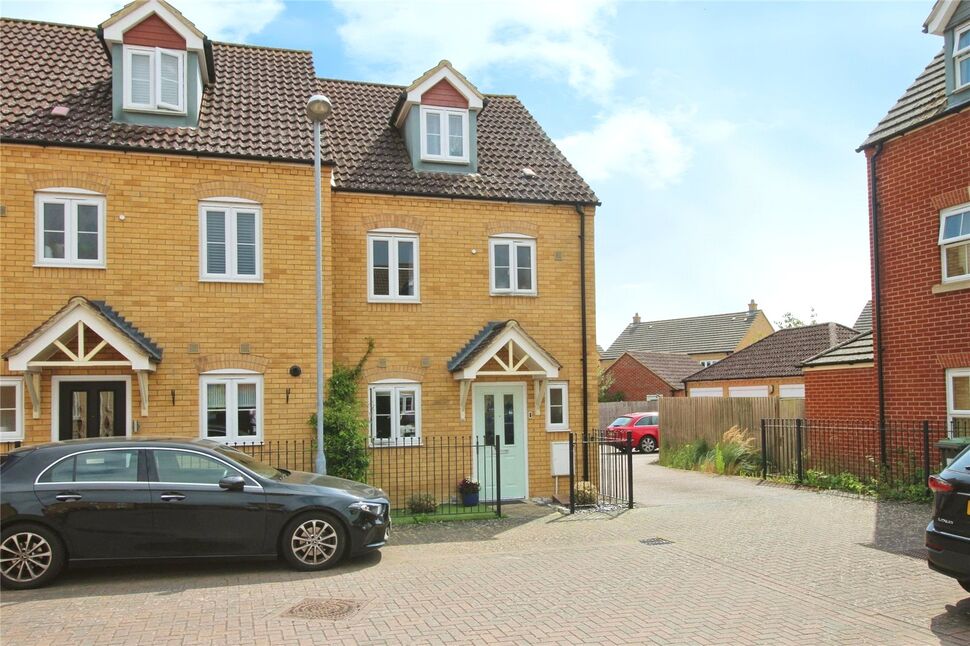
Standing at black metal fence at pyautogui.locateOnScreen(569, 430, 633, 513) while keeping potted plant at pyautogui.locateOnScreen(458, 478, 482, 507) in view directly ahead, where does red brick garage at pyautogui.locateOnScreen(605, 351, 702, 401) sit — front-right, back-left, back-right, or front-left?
back-right

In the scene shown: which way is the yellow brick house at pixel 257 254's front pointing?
toward the camera

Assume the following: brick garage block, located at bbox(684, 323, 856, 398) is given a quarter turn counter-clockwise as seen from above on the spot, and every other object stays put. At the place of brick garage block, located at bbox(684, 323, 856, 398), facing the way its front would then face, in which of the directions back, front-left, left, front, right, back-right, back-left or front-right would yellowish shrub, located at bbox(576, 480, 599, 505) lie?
right

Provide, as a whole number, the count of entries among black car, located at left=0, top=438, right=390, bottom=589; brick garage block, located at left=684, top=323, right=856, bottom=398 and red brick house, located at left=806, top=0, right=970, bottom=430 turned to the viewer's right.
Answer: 1

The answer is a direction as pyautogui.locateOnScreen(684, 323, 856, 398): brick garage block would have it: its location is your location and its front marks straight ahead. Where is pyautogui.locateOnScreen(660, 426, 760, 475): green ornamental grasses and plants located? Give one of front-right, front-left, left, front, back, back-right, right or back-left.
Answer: front

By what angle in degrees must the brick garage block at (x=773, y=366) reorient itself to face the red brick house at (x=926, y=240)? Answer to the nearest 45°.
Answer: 0° — it already faces it

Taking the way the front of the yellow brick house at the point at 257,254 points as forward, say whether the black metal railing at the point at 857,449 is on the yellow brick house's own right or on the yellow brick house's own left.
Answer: on the yellow brick house's own left

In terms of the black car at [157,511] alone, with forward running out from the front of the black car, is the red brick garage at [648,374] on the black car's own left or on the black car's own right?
on the black car's own left

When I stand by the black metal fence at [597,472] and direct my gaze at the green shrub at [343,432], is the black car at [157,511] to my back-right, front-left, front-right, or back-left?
front-left

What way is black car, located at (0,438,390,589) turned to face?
to the viewer's right

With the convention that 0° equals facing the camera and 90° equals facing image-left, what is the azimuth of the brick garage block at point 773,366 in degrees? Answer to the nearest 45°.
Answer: approximately 0°
